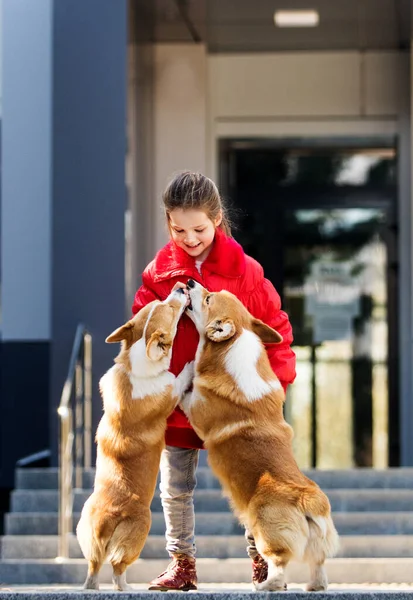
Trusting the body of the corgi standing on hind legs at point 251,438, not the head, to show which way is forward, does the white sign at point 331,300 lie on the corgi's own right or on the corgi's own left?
on the corgi's own right

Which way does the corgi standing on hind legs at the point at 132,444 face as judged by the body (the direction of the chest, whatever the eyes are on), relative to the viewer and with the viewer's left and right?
facing away from the viewer and to the right of the viewer

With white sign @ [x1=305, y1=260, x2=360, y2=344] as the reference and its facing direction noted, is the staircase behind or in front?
in front

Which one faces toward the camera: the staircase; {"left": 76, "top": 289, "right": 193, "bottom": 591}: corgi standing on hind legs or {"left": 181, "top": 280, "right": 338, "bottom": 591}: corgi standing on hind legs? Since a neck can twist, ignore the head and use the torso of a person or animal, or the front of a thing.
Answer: the staircase

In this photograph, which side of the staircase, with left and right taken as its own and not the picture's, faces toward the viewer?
front

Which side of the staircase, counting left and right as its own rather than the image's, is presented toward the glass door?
back

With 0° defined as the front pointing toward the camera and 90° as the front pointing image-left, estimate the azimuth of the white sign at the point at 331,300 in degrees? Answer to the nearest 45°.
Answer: approximately 0°

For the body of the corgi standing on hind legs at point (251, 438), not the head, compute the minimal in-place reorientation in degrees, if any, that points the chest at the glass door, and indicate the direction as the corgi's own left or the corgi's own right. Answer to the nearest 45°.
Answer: approximately 45° to the corgi's own right

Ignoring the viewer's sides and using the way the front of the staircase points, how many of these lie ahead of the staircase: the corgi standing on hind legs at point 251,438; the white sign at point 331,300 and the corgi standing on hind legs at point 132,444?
2

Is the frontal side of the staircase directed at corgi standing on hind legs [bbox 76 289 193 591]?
yes
